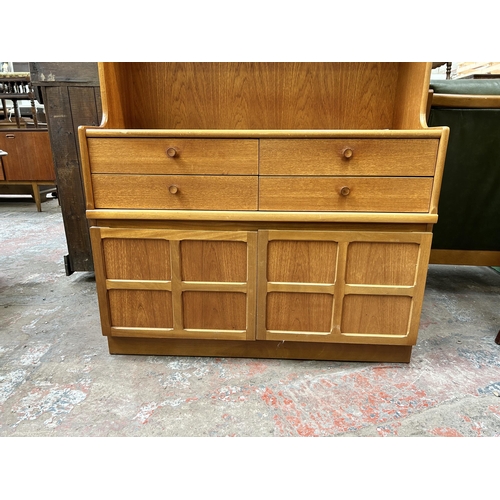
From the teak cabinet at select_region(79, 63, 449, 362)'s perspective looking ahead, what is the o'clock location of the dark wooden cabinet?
The dark wooden cabinet is roughly at 4 o'clock from the teak cabinet.
